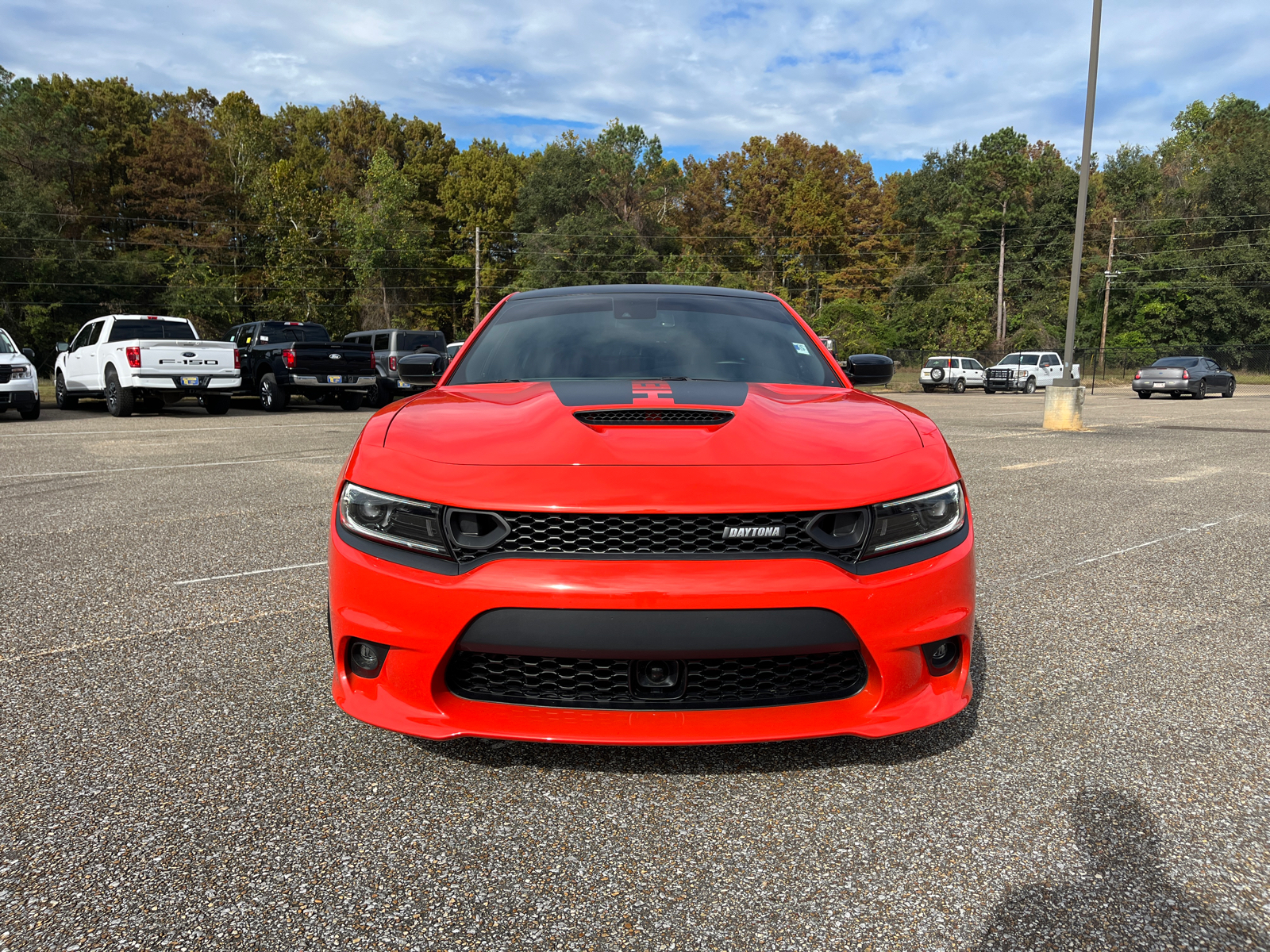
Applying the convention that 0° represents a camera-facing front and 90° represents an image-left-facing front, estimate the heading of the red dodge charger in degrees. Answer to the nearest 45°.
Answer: approximately 0°

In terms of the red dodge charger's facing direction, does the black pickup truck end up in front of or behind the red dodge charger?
behind

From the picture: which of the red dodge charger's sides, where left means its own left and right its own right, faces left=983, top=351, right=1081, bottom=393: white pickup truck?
back

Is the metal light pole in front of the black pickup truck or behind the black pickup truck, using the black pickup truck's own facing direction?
behind

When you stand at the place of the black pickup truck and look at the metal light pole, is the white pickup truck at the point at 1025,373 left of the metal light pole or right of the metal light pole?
left

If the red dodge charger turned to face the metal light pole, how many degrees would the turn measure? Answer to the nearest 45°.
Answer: approximately 135° to its left
